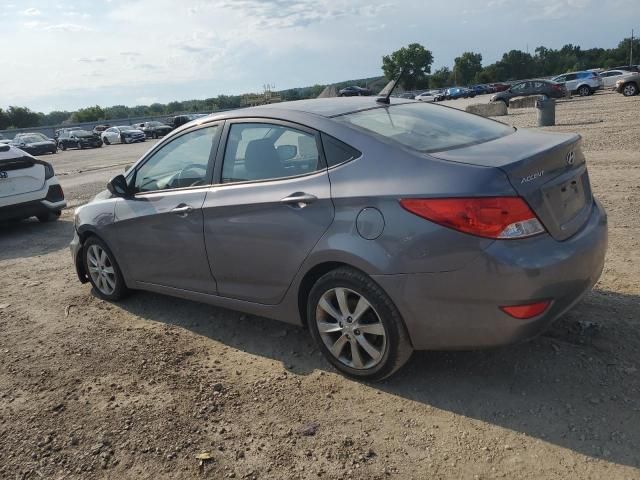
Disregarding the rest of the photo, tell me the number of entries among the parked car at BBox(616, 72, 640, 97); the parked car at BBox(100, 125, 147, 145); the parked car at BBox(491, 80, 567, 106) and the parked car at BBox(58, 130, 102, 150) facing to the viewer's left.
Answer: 2

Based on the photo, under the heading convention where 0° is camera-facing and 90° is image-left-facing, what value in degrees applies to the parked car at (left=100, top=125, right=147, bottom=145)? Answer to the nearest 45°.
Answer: approximately 315°

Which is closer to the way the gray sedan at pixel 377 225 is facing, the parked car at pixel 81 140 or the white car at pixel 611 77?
the parked car

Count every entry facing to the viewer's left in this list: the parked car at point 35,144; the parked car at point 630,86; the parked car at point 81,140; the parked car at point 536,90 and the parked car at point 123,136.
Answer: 2

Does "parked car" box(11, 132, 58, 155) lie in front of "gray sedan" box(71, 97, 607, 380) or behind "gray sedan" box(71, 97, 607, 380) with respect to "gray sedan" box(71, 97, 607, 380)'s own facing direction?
in front

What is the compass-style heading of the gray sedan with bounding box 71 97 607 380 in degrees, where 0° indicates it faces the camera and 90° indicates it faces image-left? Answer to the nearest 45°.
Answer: approximately 135°

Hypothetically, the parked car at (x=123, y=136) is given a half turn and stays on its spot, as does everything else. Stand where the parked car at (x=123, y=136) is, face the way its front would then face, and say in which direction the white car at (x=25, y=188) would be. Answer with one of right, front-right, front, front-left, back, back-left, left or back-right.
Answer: back-left

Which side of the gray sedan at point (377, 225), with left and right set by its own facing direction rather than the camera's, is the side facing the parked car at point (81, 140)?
front

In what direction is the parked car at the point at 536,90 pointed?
to the viewer's left

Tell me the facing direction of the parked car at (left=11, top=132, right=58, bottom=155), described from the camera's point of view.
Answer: facing the viewer and to the right of the viewer
